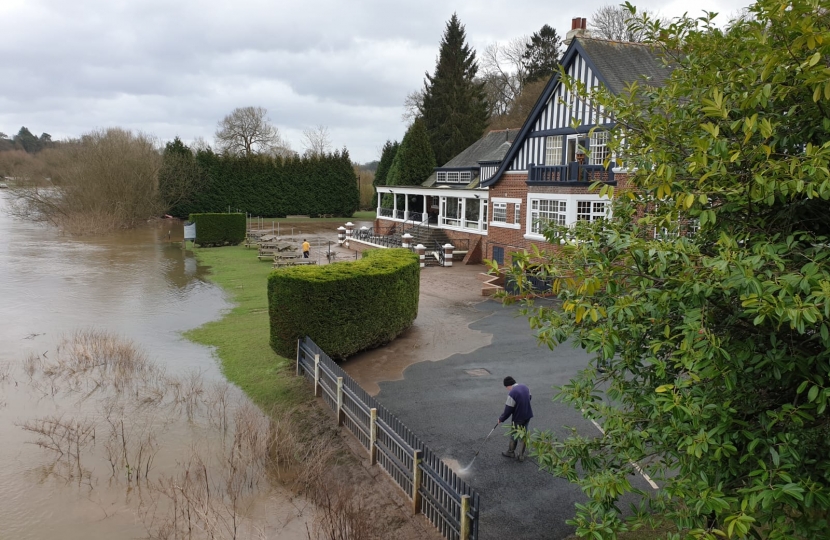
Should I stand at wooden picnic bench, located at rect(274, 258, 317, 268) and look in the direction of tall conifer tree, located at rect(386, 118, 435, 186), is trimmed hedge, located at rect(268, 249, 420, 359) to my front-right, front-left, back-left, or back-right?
back-right

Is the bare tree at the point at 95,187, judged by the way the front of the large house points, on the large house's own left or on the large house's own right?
on the large house's own right

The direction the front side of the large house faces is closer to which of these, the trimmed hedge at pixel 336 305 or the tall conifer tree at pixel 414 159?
the trimmed hedge

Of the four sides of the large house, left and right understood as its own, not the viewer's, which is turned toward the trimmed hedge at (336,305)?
front

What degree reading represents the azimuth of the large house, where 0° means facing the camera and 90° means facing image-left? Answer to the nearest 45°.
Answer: approximately 45°

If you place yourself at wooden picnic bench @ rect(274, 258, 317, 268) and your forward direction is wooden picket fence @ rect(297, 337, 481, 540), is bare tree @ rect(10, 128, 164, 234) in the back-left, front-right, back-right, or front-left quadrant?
back-right

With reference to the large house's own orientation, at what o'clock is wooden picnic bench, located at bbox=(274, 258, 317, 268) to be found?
The wooden picnic bench is roughly at 2 o'clock from the large house.

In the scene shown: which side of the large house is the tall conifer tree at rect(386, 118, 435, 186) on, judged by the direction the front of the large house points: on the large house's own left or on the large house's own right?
on the large house's own right

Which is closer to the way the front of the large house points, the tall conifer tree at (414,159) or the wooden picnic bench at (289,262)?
the wooden picnic bench

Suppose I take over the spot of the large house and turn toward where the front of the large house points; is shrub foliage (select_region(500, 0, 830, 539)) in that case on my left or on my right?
on my left
